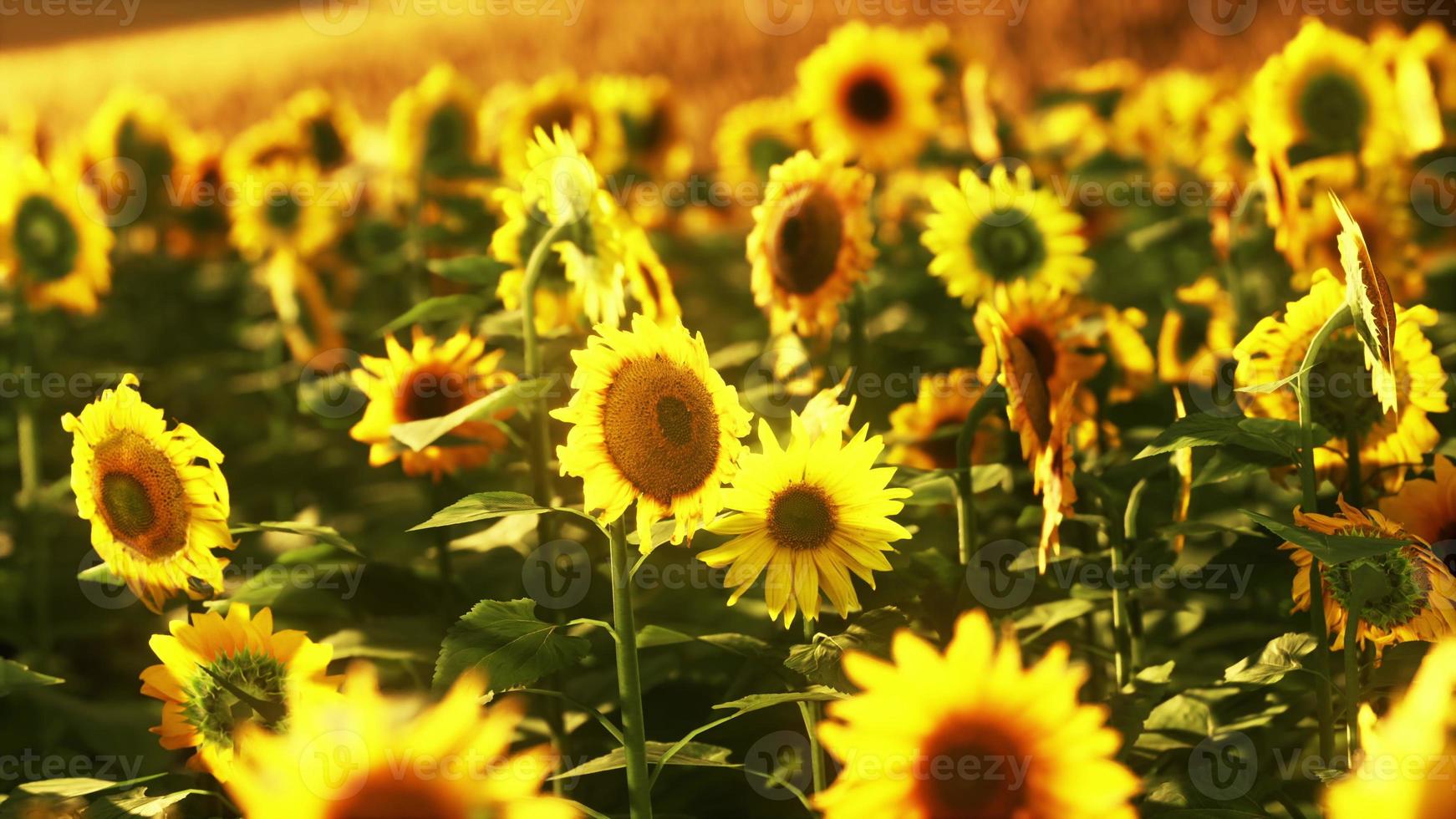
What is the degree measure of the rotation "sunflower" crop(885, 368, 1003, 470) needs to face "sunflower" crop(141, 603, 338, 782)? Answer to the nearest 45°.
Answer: approximately 45° to its right

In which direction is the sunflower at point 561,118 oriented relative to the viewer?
toward the camera

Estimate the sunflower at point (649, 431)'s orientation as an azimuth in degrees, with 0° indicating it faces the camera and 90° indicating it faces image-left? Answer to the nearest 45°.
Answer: approximately 315°

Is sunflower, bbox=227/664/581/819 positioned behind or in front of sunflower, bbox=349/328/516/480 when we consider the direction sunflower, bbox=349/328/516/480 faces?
in front

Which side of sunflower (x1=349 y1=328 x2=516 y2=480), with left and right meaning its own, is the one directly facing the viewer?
front

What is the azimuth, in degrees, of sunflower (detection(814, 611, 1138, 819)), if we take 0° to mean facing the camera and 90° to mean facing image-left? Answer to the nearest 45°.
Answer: approximately 0°

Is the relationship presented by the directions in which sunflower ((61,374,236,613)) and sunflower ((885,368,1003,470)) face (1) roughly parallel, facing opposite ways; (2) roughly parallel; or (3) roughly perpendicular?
roughly parallel

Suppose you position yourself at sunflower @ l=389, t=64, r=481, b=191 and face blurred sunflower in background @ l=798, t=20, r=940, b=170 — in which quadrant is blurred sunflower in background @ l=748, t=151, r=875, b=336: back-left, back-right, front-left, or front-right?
front-right
